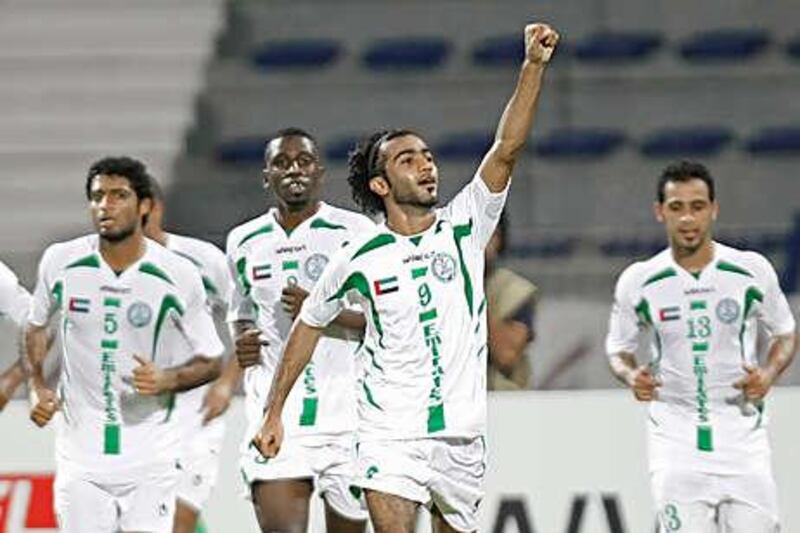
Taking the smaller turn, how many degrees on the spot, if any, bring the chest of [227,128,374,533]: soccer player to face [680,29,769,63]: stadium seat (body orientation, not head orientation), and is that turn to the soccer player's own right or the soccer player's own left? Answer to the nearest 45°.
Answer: approximately 135° to the soccer player's own left

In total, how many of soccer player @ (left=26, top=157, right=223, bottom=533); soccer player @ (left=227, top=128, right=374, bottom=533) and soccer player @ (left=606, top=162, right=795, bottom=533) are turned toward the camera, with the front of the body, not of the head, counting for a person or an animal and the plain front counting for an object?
3

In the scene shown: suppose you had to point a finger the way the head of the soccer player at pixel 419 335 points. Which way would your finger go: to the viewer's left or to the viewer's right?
to the viewer's right

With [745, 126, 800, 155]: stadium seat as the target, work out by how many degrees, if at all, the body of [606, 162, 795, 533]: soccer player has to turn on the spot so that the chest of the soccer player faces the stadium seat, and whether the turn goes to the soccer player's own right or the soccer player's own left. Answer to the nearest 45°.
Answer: approximately 180°

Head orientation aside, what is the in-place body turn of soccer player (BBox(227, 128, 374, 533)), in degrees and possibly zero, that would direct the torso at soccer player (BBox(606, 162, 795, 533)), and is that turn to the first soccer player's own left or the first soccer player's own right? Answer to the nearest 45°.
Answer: approximately 90° to the first soccer player's own left

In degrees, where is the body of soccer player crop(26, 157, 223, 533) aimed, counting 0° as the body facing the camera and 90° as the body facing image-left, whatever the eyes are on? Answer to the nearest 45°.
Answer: approximately 0°

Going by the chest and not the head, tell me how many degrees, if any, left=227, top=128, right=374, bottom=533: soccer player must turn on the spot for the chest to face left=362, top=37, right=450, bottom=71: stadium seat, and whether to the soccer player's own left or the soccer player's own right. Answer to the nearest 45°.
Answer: approximately 180°

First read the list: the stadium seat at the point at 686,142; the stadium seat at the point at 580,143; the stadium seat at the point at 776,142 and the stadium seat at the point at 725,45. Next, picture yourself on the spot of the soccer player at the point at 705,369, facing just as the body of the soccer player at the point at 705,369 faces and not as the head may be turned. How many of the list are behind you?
4
